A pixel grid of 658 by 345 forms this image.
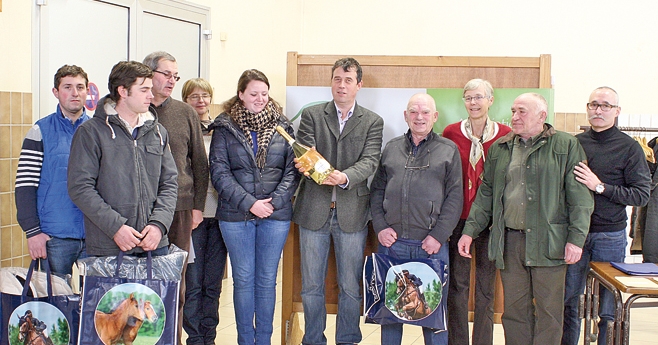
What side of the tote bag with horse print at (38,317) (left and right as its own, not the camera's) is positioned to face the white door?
back

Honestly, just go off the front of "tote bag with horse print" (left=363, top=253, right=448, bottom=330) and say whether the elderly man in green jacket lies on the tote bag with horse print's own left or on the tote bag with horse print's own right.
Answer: on the tote bag with horse print's own left

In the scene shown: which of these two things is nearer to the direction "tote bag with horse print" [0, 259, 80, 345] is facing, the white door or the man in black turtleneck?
the man in black turtleneck

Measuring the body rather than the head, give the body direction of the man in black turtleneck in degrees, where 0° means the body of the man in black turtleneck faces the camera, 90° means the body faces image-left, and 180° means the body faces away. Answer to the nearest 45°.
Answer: approximately 45°

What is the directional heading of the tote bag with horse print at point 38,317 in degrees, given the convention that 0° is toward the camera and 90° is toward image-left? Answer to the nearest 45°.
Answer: approximately 0°

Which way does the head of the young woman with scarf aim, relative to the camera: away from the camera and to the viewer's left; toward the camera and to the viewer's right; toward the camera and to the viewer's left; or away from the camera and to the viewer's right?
toward the camera and to the viewer's right
